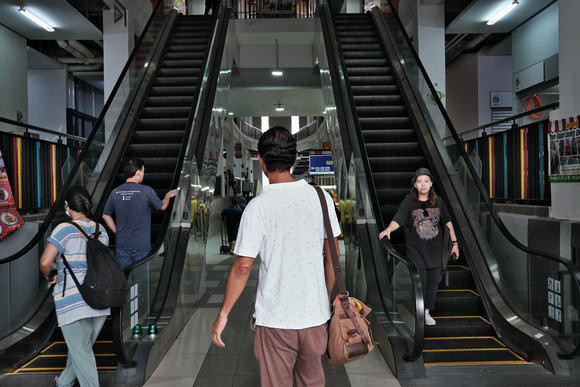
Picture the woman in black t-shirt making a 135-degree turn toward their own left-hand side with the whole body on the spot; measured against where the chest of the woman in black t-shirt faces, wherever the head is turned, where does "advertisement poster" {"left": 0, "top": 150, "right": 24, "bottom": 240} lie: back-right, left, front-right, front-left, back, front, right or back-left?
back-left

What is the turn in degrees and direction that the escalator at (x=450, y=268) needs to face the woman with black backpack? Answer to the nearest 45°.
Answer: approximately 45° to its right

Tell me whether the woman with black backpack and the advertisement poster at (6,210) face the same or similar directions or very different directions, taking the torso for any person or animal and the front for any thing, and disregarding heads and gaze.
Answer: very different directions

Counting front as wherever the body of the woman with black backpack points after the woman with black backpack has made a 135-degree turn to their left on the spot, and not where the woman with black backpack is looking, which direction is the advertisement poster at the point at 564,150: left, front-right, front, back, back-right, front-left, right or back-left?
left

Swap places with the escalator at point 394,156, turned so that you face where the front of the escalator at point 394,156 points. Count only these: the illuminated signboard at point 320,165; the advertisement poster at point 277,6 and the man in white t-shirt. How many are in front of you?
1

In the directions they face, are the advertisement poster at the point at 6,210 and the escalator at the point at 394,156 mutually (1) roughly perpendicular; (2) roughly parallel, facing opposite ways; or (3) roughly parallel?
roughly perpendicular

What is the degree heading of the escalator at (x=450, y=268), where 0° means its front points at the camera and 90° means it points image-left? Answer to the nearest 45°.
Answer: approximately 0°
